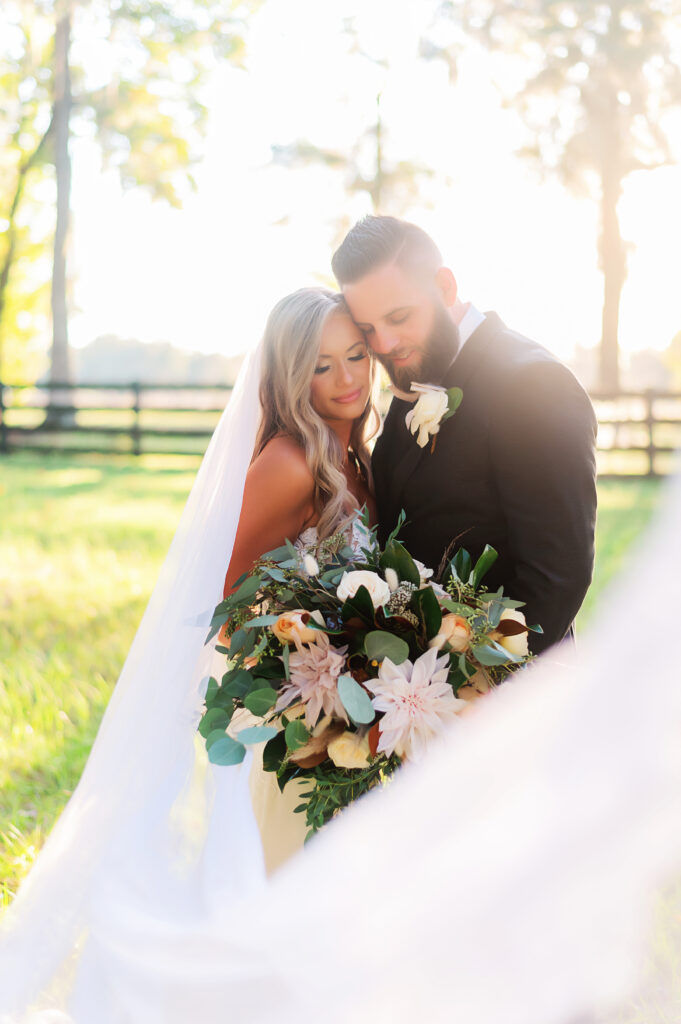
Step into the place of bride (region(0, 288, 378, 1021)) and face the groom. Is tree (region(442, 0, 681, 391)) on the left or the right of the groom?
left

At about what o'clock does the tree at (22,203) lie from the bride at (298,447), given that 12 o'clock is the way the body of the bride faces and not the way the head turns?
The tree is roughly at 7 o'clock from the bride.

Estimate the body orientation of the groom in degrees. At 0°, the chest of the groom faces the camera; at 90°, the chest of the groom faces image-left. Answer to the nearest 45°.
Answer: approximately 45°

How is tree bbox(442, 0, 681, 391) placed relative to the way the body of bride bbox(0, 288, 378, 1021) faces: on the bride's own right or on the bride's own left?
on the bride's own left

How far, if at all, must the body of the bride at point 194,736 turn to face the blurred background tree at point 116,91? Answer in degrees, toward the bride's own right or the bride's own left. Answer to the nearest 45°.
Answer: approximately 135° to the bride's own left

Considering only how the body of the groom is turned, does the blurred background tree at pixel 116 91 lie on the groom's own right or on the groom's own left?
on the groom's own right

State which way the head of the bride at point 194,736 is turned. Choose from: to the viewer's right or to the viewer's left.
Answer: to the viewer's right

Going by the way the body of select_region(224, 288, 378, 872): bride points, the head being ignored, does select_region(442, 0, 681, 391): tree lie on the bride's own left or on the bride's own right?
on the bride's own left

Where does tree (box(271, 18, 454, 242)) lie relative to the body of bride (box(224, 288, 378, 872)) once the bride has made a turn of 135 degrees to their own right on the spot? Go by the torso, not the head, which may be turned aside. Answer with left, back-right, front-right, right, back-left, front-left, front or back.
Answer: right

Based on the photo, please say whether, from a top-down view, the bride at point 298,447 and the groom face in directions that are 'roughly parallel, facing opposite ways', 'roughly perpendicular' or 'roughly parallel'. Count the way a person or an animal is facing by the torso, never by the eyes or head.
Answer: roughly perpendicular
